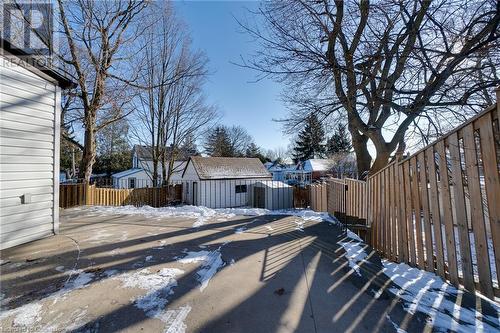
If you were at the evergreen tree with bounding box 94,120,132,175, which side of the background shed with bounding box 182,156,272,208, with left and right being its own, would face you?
right

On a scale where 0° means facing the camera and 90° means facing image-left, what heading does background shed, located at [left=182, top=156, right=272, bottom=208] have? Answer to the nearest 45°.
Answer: approximately 45°

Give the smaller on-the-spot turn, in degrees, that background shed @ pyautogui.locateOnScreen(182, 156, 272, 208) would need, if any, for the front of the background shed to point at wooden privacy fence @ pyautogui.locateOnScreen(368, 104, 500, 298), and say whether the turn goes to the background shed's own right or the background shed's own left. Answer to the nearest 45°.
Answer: approximately 45° to the background shed's own left

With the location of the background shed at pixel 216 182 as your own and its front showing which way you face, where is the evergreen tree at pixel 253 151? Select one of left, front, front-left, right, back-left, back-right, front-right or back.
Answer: back-right

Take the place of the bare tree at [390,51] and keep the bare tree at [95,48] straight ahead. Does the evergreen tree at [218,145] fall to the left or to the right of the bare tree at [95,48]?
right

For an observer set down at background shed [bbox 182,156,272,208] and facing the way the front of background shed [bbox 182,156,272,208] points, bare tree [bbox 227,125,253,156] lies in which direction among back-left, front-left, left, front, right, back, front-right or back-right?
back-right

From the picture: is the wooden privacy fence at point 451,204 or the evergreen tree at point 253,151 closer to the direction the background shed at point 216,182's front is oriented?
the wooden privacy fence

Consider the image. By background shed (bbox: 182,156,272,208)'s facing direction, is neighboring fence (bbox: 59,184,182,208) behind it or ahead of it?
ahead

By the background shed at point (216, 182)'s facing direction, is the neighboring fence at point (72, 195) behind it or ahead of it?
ahead

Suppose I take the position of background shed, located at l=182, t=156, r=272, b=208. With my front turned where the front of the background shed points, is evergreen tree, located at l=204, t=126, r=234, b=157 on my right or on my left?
on my right

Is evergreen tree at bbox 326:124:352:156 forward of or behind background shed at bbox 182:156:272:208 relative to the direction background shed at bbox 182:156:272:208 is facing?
behind
